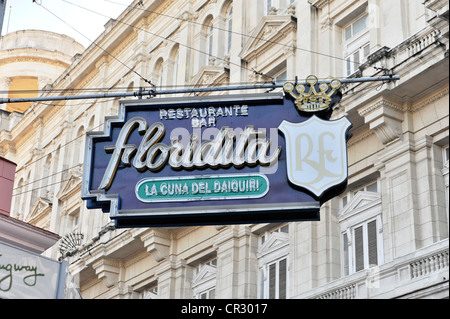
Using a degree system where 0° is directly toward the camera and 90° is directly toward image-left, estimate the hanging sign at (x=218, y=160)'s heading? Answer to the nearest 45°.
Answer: approximately 0°

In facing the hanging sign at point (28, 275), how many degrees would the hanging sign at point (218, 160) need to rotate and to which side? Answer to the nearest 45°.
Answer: approximately 135° to its right
